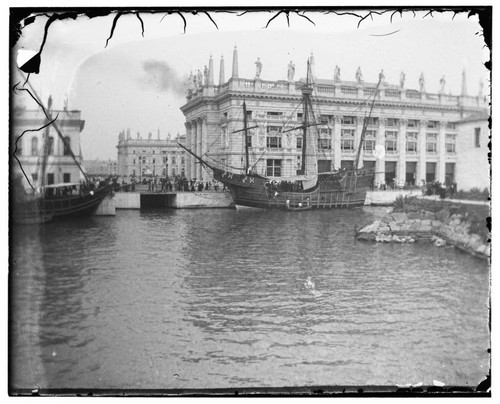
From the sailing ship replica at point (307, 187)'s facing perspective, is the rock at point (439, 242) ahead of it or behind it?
behind

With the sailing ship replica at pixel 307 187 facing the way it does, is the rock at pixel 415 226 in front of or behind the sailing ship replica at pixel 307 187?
behind

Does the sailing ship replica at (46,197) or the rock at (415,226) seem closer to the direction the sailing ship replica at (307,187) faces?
the sailing ship replica

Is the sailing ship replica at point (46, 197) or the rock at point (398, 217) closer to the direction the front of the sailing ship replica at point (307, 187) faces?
the sailing ship replica

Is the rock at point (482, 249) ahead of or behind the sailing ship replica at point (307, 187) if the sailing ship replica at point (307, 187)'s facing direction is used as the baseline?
behind

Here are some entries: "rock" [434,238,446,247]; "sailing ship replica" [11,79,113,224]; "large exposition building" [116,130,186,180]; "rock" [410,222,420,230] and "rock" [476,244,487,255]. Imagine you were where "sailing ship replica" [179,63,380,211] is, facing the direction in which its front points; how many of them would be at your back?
3

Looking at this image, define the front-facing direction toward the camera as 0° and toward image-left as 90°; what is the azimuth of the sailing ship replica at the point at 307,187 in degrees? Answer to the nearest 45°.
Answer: approximately 90°

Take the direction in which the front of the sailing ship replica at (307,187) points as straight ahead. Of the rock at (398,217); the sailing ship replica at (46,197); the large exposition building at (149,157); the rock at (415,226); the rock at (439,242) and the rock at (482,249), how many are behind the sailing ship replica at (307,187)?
4

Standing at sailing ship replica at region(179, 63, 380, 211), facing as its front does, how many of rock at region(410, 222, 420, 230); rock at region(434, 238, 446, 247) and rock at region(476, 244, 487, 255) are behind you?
3
